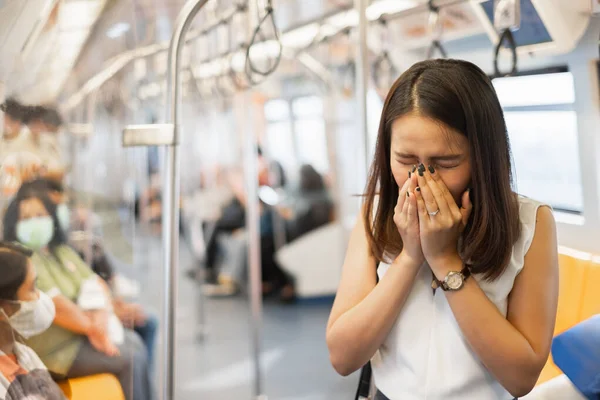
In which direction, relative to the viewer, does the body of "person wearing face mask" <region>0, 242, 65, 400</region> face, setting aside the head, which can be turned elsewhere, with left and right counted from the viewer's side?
facing to the right of the viewer

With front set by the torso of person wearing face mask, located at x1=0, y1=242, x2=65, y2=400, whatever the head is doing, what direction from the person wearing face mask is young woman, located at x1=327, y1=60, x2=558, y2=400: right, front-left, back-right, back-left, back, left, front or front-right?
front-right

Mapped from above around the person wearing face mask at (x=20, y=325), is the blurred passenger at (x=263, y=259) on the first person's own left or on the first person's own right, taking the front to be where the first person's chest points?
on the first person's own left

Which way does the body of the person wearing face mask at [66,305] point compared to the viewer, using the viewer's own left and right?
facing the viewer and to the right of the viewer

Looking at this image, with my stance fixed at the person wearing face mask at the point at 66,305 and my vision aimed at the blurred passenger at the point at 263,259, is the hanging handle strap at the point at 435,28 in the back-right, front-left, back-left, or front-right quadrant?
front-right

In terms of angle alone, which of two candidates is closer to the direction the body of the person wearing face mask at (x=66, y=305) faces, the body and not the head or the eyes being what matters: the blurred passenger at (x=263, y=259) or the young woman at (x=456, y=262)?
the young woman
